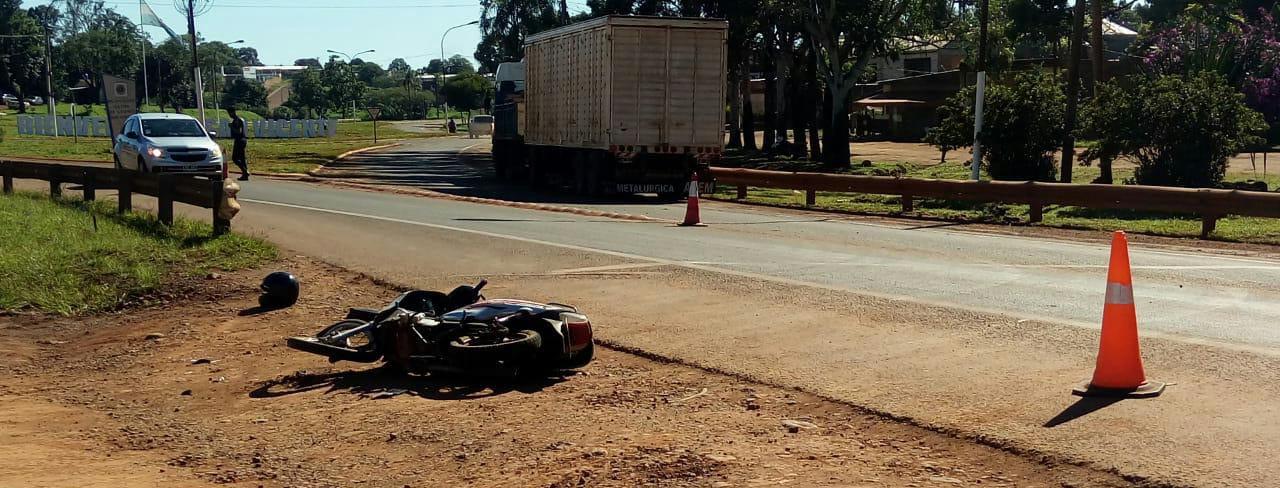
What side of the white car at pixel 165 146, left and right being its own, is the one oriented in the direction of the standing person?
left

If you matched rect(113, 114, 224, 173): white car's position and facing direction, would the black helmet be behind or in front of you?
in front

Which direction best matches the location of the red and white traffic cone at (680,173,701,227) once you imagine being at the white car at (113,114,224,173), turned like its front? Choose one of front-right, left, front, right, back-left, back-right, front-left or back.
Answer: front

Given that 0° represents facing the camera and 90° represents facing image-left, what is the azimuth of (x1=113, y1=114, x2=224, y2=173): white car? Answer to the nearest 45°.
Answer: approximately 315°

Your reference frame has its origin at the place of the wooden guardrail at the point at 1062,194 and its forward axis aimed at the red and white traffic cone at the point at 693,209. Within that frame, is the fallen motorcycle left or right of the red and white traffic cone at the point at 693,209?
left

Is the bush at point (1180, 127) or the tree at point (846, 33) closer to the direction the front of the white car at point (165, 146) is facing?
the bush

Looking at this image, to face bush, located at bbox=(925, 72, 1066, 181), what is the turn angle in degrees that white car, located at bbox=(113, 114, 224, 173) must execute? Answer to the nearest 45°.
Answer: approximately 45° to its left

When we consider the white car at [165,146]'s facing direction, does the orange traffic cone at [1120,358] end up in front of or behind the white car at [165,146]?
in front
